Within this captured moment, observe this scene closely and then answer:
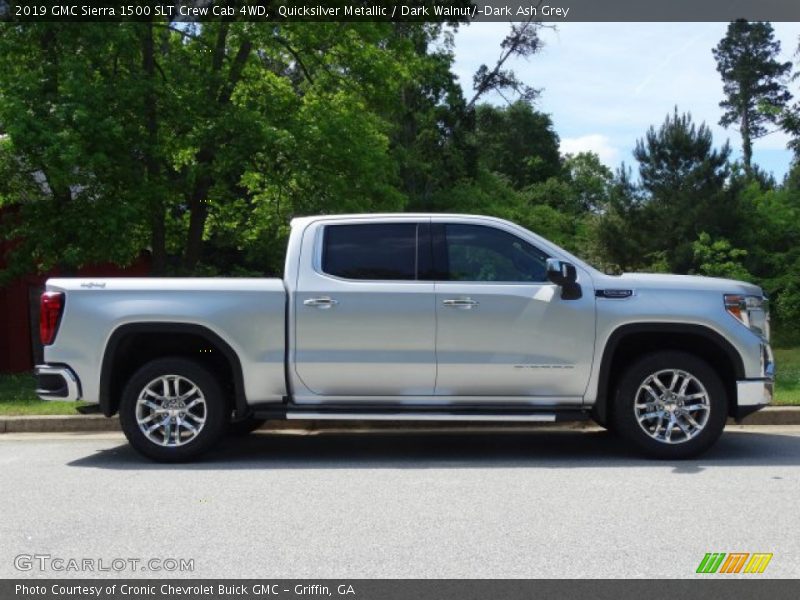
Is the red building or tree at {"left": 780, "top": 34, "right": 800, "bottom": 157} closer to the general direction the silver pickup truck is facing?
the tree

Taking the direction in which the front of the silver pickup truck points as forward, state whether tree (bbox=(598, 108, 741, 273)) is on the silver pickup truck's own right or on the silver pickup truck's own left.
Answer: on the silver pickup truck's own left

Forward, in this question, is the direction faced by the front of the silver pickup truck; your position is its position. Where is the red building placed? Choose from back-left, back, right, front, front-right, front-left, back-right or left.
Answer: back-left

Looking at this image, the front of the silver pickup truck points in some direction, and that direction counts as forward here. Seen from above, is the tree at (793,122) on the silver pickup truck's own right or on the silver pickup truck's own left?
on the silver pickup truck's own left

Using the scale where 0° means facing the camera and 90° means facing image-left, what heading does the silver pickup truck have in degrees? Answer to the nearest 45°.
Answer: approximately 270°

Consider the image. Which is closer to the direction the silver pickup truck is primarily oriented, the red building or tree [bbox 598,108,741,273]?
the tree
